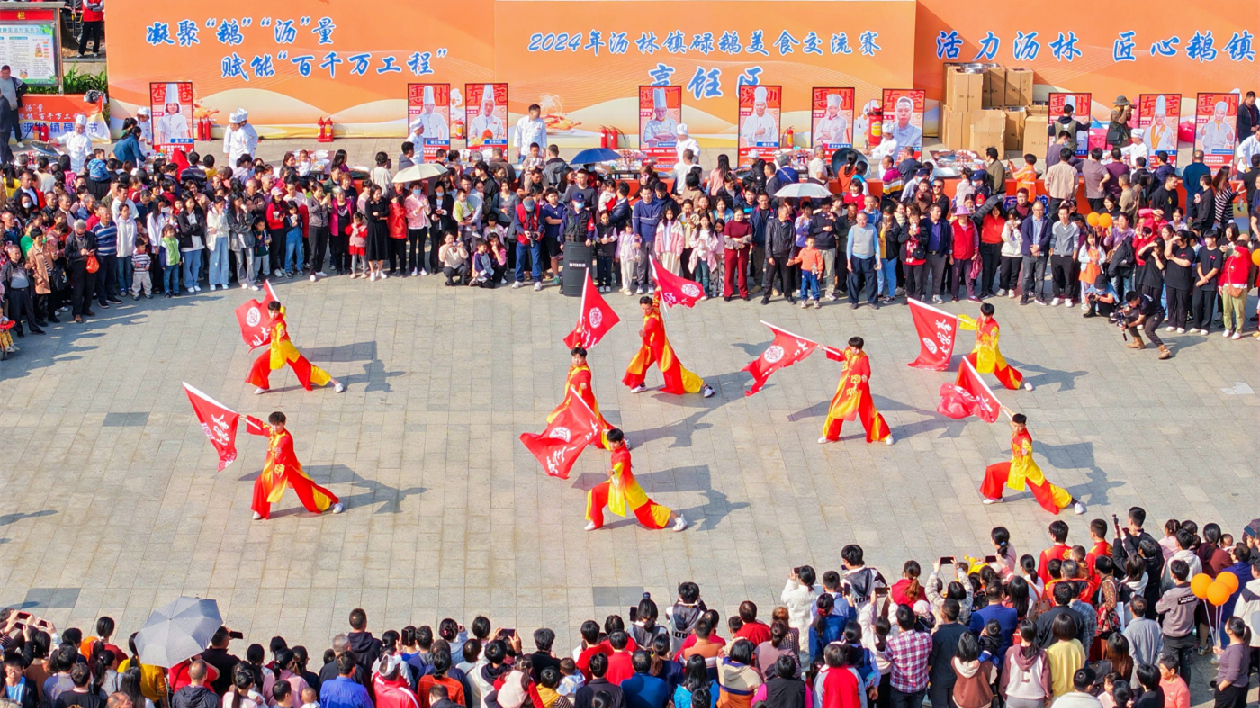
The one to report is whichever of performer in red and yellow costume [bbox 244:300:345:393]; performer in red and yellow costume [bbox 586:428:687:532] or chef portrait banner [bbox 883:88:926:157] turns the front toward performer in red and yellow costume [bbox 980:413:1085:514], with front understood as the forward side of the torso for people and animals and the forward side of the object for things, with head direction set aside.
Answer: the chef portrait banner

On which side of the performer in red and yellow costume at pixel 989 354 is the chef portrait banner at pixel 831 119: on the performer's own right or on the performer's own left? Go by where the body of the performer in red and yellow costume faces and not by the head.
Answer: on the performer's own right

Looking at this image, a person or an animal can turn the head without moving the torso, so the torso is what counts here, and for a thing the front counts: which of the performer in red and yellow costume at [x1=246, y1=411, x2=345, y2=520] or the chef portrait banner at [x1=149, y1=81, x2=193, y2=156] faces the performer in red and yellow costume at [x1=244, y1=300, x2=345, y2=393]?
the chef portrait banner

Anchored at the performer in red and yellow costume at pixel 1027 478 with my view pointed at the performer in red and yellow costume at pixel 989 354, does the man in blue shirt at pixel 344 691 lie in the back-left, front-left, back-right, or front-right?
back-left

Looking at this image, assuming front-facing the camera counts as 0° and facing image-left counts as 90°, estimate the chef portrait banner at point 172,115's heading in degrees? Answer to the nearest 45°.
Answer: approximately 0°

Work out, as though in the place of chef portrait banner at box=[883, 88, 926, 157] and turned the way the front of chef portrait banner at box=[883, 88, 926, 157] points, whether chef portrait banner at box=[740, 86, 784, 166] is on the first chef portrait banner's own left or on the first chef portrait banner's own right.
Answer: on the first chef portrait banner's own right

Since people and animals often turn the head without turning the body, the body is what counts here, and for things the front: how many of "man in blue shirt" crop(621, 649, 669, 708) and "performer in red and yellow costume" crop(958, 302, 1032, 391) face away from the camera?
1

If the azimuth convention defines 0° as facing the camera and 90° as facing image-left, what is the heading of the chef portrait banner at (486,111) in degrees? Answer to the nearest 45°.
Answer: approximately 0°

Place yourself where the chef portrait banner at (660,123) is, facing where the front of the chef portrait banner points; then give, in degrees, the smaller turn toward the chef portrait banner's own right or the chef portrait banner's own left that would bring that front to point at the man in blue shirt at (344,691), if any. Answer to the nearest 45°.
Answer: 0° — it already faces them

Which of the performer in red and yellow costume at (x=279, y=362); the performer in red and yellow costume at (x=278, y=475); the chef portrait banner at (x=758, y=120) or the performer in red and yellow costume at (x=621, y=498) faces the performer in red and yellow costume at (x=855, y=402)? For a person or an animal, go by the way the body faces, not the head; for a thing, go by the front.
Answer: the chef portrait banner

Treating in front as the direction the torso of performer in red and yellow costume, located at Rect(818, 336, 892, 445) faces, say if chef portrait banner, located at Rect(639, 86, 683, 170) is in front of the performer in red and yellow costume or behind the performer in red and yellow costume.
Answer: behind

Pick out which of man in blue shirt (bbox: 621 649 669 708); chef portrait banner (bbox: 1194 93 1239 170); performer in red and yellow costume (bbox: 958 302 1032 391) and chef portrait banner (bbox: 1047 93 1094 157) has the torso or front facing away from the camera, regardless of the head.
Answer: the man in blue shirt

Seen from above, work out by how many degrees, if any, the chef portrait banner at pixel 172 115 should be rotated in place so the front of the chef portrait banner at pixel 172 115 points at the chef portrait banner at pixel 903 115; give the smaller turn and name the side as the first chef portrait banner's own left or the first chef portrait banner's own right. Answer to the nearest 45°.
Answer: approximately 90° to the first chef portrait banner's own left

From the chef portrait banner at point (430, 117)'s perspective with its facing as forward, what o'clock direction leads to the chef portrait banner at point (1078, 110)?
the chef portrait banner at point (1078, 110) is roughly at 9 o'clock from the chef portrait banner at point (430, 117).
